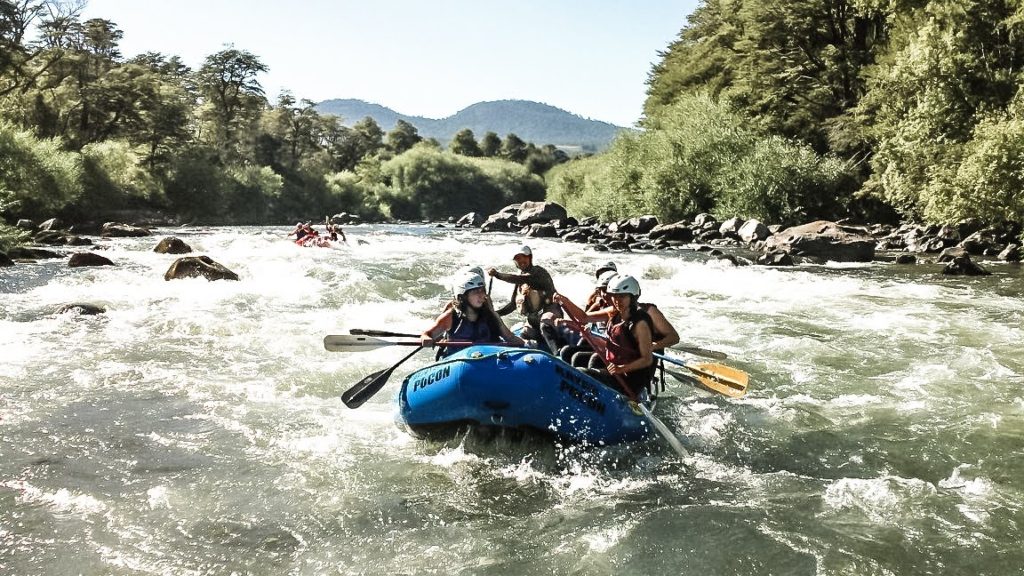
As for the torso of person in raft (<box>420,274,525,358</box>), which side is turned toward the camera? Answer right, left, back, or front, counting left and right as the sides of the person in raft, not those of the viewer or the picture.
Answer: front

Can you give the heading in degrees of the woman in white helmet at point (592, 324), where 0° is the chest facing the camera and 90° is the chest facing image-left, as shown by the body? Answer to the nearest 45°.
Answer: approximately 45°

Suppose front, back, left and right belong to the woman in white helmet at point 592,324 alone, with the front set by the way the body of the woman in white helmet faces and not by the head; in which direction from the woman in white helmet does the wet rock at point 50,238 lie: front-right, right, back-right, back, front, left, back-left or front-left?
right

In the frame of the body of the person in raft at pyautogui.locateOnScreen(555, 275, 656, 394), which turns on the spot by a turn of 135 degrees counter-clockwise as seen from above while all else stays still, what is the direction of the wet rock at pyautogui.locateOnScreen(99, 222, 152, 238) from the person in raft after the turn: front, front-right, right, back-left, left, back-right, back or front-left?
back-left

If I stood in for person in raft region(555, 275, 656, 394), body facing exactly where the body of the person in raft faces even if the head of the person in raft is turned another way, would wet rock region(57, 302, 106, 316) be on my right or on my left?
on my right

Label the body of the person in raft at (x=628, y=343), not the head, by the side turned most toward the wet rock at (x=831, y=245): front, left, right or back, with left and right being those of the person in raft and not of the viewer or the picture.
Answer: back

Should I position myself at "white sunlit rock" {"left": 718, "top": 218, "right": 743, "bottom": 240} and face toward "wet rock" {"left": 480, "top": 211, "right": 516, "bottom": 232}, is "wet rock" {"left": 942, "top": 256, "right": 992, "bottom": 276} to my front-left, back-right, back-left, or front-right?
back-left

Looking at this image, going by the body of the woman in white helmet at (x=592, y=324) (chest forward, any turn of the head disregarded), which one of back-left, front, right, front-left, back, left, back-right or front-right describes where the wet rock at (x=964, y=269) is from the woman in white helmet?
back

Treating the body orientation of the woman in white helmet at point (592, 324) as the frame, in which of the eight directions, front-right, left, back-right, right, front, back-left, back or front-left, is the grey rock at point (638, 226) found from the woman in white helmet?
back-right

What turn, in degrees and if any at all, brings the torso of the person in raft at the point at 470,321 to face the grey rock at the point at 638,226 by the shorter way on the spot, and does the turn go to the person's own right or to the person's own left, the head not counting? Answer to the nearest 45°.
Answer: approximately 180°

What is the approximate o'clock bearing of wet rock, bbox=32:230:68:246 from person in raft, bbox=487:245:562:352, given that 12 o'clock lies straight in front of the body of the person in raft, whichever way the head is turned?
The wet rock is roughly at 3 o'clock from the person in raft.

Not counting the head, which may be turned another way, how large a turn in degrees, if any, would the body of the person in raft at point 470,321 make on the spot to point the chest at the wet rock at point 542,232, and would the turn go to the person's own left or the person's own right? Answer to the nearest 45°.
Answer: approximately 180°

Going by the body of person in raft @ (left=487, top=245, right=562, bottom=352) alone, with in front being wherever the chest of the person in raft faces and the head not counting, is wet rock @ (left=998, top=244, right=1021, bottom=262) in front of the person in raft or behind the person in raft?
behind

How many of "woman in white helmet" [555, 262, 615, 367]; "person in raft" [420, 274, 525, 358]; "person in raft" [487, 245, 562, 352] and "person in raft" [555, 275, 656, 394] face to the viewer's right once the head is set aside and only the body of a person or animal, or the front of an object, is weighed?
0

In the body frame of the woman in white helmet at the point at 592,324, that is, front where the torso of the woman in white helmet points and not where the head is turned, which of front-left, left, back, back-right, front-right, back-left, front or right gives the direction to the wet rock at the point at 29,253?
right
